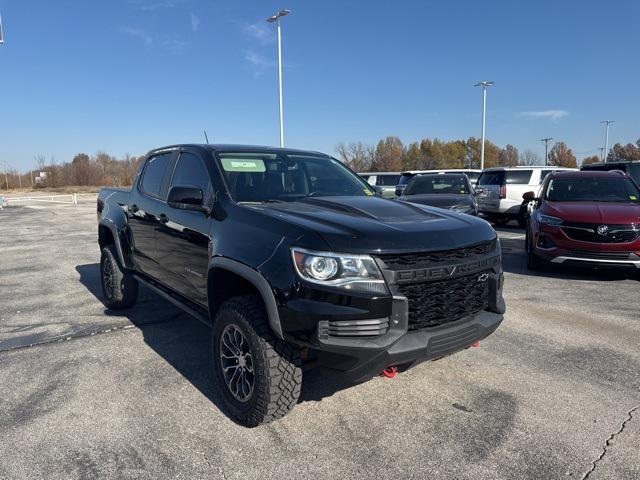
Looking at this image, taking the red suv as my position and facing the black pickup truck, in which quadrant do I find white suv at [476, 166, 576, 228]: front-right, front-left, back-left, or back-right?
back-right

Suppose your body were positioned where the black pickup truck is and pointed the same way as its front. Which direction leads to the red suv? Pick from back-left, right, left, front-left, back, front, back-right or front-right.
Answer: left

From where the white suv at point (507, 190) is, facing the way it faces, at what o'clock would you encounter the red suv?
The red suv is roughly at 4 o'clock from the white suv.

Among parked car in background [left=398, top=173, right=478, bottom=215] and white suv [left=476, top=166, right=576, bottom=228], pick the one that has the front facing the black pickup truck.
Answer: the parked car in background

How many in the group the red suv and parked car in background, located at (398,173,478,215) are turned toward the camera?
2

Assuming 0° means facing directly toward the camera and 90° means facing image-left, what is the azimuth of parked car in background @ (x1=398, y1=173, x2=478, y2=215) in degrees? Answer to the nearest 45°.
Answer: approximately 0°

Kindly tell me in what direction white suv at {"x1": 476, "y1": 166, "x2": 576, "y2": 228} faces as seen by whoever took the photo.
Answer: facing away from the viewer and to the right of the viewer

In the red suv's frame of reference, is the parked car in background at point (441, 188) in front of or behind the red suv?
behind

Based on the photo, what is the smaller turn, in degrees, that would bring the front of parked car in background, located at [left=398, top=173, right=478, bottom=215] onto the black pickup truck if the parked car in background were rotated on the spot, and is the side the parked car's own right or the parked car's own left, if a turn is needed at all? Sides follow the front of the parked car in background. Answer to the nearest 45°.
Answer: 0° — it already faces it

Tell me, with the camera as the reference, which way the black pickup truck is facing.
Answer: facing the viewer and to the right of the viewer

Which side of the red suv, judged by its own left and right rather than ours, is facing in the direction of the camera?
front

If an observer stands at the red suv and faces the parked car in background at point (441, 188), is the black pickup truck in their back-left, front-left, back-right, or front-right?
back-left
